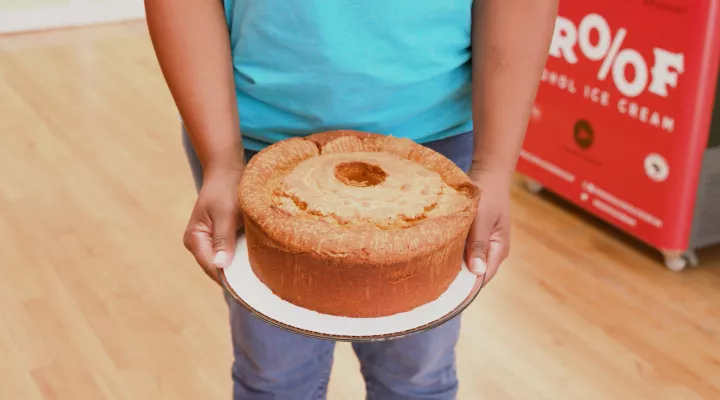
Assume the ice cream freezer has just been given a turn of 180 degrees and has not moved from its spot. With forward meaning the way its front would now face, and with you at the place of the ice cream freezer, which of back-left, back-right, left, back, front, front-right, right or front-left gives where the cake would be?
back-right

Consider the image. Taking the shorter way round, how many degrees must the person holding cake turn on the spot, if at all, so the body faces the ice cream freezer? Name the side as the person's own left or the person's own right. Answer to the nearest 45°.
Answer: approximately 135° to the person's own left

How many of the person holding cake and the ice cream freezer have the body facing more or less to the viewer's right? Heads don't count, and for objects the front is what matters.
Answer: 0

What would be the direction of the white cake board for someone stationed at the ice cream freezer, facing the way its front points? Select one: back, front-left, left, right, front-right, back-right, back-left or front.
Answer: front-left

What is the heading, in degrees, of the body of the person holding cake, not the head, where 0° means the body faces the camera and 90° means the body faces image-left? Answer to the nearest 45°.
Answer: approximately 0°

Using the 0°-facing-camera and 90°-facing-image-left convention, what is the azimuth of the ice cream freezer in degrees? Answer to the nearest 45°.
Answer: approximately 45°
